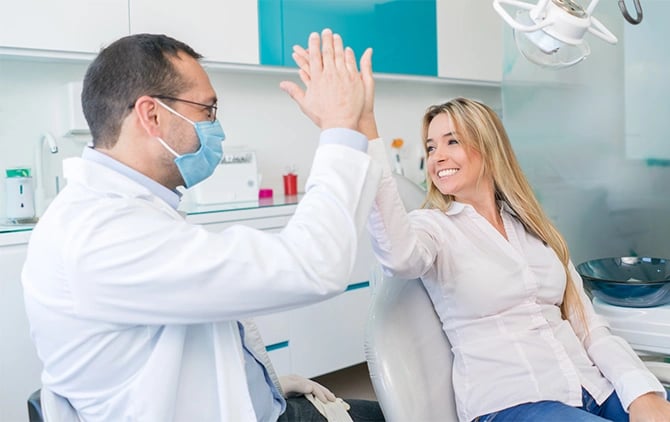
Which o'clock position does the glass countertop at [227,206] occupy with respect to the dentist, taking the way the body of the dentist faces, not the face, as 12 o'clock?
The glass countertop is roughly at 9 o'clock from the dentist.

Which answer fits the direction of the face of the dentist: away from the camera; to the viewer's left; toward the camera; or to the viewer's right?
to the viewer's right

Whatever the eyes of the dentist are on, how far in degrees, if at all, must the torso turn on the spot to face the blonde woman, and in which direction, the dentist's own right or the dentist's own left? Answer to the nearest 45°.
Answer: approximately 45° to the dentist's own left

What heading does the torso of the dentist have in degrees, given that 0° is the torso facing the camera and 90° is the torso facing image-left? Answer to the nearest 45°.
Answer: approximately 270°

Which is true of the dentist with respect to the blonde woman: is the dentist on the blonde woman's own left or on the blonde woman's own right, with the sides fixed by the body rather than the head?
on the blonde woman's own right
